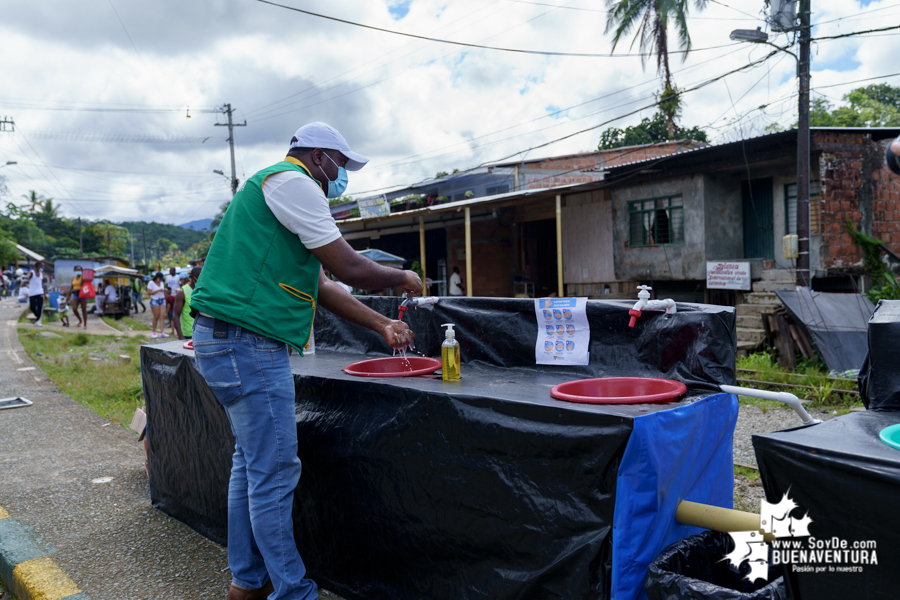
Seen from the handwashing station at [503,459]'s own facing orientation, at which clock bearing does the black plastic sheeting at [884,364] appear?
The black plastic sheeting is roughly at 8 o'clock from the handwashing station.

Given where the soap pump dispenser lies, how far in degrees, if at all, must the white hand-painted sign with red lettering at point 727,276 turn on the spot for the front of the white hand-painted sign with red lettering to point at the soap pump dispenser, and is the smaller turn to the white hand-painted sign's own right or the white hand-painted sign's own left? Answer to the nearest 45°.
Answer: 0° — it already faces it

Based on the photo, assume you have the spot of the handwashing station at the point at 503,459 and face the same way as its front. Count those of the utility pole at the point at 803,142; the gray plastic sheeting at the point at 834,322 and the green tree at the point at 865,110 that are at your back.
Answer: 3

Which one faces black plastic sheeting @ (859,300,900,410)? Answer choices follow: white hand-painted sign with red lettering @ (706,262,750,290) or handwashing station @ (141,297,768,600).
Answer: the white hand-painted sign with red lettering

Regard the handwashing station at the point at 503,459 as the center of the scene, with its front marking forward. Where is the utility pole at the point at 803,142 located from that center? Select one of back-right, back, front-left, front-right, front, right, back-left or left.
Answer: back

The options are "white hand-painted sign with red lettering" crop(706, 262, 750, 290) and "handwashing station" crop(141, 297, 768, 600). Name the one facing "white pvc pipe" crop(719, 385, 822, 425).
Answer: the white hand-painted sign with red lettering

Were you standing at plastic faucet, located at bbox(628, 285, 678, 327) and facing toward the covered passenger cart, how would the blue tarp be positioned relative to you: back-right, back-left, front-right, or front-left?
back-left

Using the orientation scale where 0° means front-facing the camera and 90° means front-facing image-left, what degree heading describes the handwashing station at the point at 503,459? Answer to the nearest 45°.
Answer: approximately 45°

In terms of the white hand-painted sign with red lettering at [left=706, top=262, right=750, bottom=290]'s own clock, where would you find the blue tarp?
The blue tarp is roughly at 12 o'clock from the white hand-painted sign with red lettering.

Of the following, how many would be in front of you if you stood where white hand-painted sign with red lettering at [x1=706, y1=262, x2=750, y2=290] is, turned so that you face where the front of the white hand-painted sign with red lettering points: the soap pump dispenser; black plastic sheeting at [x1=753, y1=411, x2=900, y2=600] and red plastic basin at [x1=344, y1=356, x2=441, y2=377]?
3

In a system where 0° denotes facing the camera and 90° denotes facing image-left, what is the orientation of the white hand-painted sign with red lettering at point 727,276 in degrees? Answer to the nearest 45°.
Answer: approximately 0°
